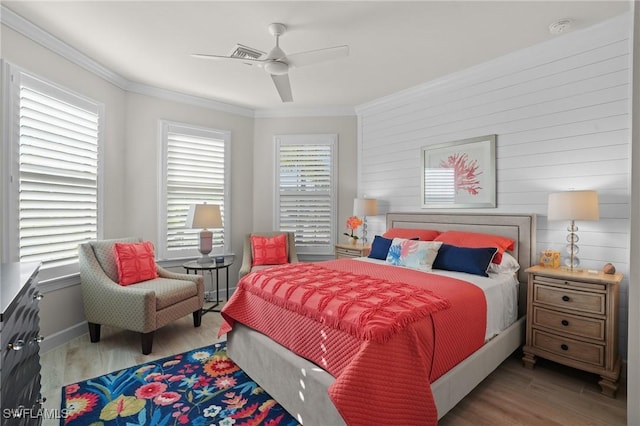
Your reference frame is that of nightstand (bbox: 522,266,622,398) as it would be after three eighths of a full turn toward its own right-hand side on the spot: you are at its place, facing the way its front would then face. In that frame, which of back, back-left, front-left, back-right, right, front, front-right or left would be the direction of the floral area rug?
back-left

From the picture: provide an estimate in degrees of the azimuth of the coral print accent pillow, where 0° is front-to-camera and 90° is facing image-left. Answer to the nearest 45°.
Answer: approximately 45°

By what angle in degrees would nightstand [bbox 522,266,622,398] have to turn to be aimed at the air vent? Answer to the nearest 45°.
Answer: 0° — it already faces it

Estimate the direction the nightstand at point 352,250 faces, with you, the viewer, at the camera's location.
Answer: facing the viewer and to the left of the viewer

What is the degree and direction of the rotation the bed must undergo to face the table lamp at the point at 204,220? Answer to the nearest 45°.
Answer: approximately 90° to its right

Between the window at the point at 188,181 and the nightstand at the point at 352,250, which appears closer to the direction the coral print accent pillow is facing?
the window
